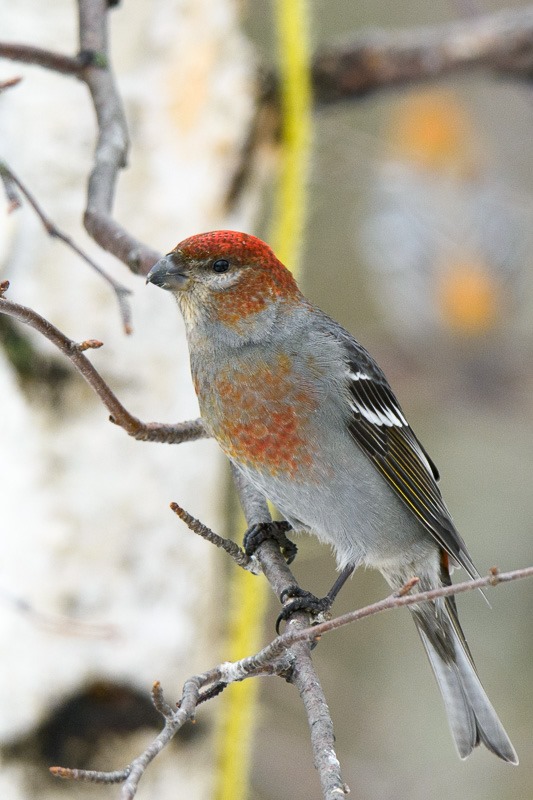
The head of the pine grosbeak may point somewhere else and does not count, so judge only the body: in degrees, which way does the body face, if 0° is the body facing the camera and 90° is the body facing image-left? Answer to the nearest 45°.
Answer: approximately 45°

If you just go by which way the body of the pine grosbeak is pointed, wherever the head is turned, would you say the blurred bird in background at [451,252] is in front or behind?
behind

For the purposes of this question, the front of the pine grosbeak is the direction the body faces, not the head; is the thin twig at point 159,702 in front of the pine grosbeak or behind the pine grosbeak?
in front
